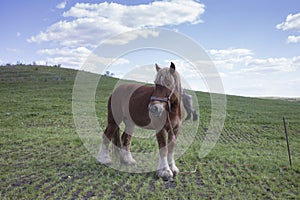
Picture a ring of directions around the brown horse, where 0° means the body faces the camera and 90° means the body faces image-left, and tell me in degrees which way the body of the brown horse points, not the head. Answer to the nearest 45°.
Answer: approximately 315°
